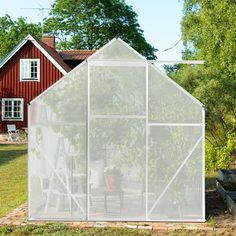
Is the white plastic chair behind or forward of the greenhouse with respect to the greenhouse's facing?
behind

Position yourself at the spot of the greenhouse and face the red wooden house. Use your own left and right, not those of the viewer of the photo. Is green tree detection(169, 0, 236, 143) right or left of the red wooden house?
right

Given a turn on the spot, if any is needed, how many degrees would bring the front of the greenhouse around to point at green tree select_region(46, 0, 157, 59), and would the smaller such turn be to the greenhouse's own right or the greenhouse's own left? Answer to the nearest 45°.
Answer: approximately 180°

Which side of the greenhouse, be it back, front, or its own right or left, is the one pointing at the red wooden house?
back

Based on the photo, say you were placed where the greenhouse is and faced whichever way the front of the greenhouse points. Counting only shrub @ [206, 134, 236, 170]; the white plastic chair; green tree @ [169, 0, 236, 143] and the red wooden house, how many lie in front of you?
0

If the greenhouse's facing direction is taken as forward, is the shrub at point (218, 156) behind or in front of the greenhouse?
behind

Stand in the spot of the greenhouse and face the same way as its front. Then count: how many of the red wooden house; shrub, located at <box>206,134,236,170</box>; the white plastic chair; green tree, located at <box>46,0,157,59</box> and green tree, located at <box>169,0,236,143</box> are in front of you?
0

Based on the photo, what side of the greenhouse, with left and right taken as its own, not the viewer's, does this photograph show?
front

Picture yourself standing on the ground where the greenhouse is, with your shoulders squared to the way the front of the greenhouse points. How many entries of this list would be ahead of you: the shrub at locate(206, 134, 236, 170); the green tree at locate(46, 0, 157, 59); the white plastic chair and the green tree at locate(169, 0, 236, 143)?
0

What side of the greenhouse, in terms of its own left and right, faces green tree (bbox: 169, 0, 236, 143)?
back
